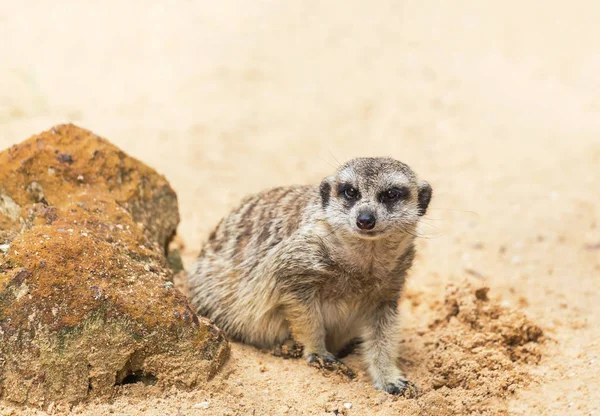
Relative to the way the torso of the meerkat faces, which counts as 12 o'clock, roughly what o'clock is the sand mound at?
The sand mound is roughly at 10 o'clock from the meerkat.

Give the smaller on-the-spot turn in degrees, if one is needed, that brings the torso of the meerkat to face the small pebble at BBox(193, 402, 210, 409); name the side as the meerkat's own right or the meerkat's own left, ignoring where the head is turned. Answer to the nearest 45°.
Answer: approximately 90° to the meerkat's own right

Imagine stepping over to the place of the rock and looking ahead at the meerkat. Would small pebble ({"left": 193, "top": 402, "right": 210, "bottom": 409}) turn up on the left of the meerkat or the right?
right

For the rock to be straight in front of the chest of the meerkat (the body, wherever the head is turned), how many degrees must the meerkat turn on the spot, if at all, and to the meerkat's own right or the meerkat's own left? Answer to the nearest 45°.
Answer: approximately 90° to the meerkat's own right

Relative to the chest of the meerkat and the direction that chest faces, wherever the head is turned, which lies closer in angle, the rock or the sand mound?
the sand mound

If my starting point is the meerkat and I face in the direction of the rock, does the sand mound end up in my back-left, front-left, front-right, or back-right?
back-left

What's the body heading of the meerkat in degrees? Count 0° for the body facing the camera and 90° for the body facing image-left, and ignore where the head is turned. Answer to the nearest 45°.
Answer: approximately 315°
